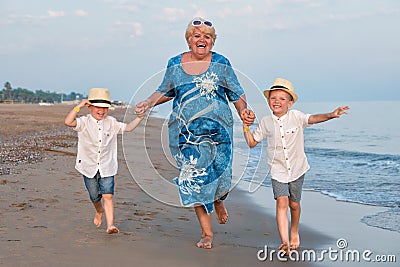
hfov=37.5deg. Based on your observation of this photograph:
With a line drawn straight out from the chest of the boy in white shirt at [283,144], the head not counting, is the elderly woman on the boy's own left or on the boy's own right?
on the boy's own right

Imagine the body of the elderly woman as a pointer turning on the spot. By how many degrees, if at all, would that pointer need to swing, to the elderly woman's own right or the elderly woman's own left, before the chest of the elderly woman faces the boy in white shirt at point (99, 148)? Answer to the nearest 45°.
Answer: approximately 90° to the elderly woman's own right

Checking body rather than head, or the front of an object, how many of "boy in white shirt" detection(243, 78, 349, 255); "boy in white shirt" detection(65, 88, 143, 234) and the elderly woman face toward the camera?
3

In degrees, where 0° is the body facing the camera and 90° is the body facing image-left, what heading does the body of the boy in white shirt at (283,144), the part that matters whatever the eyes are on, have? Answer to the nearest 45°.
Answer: approximately 0°

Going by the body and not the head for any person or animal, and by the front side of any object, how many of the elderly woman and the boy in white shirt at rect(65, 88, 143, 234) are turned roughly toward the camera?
2

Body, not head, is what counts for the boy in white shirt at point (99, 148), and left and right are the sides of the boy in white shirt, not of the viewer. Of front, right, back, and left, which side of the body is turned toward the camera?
front

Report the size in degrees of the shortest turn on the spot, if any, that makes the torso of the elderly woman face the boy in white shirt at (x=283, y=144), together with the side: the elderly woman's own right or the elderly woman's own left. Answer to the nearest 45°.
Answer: approximately 90° to the elderly woman's own left

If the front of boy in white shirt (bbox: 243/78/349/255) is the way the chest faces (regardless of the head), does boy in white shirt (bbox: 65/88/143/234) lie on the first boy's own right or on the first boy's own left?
on the first boy's own right
